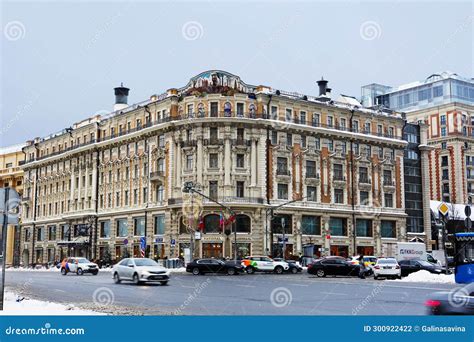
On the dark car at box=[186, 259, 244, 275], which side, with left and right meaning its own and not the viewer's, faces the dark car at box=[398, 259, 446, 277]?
front

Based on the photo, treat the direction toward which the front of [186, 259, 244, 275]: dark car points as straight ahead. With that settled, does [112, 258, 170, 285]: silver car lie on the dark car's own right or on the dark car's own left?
on the dark car's own right

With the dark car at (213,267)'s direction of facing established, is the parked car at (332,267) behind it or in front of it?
in front

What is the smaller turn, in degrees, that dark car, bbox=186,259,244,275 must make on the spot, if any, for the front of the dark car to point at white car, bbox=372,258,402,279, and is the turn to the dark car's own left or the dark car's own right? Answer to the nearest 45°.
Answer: approximately 45° to the dark car's own right

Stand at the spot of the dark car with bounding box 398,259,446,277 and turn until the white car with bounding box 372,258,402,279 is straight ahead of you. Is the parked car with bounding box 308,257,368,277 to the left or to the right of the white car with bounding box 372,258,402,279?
right

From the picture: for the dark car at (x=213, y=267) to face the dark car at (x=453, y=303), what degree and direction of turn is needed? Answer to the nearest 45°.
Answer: approximately 90° to its right

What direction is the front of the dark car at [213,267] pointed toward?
to the viewer's right

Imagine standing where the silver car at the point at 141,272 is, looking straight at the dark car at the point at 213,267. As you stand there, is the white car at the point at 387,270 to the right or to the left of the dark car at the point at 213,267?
right
